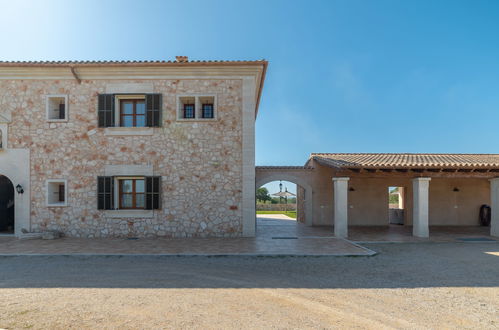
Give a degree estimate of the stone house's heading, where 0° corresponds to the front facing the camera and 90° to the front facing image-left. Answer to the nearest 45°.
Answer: approximately 0°
